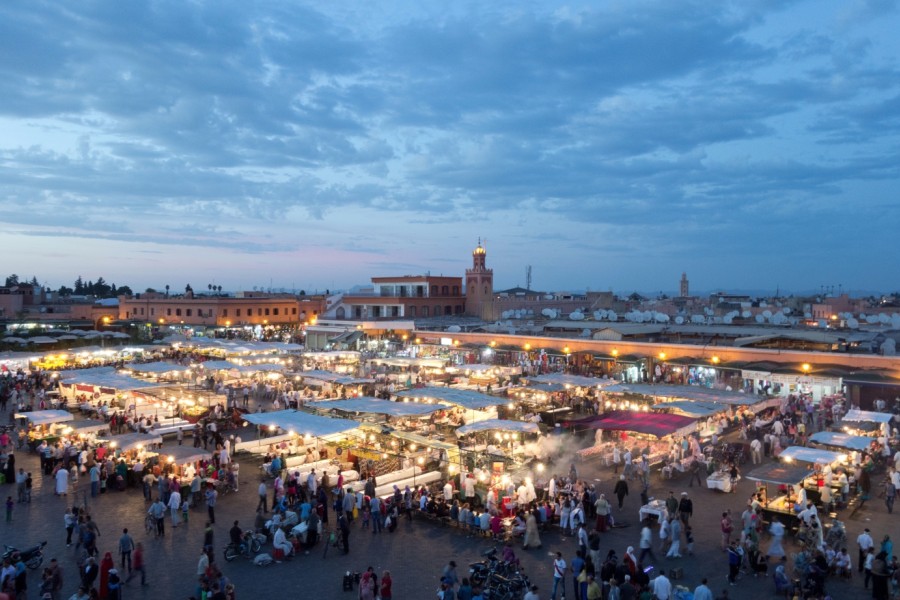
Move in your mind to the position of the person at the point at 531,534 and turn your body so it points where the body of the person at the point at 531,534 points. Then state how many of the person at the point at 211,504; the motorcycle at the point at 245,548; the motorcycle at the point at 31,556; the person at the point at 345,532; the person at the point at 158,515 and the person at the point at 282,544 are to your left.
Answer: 6

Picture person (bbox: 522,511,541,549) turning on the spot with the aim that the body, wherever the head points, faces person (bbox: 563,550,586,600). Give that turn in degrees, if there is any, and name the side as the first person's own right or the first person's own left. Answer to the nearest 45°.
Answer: approximately 180°

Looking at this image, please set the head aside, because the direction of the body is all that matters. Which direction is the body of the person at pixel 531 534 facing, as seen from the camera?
away from the camera

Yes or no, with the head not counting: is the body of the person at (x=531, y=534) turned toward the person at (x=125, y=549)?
no

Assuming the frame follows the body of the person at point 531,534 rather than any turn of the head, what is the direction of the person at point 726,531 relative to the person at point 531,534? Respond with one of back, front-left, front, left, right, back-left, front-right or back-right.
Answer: right

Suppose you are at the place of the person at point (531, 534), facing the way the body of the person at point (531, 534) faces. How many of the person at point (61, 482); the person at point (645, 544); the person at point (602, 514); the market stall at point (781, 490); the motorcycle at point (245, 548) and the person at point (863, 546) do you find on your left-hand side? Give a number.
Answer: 2

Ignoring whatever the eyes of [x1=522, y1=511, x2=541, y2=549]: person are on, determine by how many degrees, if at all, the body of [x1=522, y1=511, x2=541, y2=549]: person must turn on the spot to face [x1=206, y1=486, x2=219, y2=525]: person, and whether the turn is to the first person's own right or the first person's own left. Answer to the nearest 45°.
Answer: approximately 90° to the first person's own left

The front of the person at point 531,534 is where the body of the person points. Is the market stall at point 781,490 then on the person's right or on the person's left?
on the person's right

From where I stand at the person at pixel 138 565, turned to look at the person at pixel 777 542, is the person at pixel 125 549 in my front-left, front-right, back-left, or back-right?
back-left

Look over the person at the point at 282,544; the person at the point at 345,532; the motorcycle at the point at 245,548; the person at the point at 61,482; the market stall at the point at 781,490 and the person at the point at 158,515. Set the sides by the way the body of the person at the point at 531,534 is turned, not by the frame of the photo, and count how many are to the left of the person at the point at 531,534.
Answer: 5

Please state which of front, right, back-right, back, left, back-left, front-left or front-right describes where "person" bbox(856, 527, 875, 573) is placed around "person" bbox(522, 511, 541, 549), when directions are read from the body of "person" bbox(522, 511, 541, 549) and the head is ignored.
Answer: right

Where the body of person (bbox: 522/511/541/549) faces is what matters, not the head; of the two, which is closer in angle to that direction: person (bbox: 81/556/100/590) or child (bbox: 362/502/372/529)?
the child

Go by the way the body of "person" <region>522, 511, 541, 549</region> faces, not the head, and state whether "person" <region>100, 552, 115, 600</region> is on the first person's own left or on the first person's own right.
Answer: on the first person's own left

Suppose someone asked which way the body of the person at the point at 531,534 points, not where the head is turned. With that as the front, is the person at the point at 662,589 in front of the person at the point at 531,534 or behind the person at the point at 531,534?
behind

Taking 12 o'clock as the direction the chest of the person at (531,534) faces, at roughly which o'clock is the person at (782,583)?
the person at (782,583) is roughly at 4 o'clock from the person at (531,534).

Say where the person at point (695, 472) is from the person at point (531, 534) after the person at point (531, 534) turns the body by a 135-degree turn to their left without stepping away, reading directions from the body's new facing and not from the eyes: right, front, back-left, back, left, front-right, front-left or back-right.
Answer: back

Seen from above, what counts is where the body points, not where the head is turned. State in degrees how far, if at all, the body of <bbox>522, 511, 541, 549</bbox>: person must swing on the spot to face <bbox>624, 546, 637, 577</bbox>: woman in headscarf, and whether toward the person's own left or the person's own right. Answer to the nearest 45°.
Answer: approximately 135° to the person's own right

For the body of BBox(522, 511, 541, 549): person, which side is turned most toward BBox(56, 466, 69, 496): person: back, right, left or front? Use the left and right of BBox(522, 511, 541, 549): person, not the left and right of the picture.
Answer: left

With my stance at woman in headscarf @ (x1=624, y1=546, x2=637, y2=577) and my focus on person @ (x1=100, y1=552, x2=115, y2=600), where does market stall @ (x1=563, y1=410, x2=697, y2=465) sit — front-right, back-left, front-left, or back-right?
back-right

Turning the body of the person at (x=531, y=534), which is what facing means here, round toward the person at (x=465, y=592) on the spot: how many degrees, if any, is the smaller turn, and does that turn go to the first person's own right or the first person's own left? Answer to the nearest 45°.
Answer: approximately 180°

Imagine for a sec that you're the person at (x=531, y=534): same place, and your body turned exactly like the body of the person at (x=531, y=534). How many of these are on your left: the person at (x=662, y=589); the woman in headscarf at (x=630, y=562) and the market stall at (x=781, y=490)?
0

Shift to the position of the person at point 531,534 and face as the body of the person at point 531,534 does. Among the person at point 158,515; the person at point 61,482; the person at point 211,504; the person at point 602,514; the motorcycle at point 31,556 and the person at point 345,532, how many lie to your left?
5
